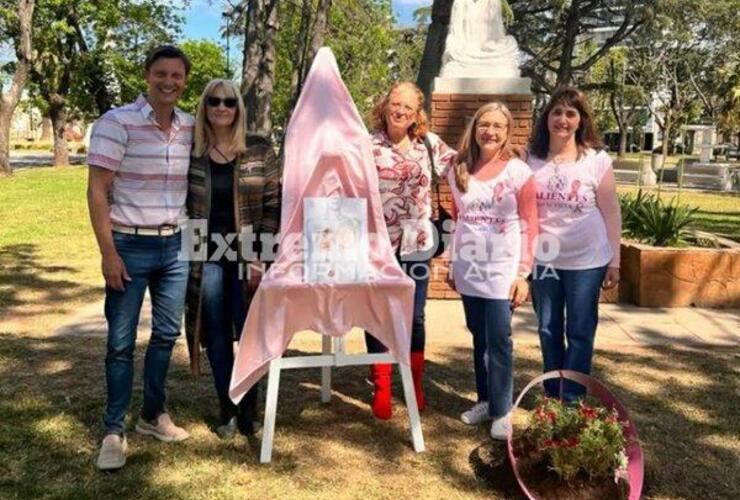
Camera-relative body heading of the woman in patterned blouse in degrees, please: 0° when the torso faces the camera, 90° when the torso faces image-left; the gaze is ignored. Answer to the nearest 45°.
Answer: approximately 0°

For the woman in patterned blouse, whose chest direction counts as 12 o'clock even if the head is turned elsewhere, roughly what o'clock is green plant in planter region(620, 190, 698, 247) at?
The green plant in planter is roughly at 7 o'clock from the woman in patterned blouse.

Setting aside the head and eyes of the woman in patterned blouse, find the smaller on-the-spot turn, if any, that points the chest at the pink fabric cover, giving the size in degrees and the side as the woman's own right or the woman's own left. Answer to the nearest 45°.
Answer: approximately 45° to the woman's own right

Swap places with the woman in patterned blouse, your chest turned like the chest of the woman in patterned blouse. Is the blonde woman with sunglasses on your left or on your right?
on your right

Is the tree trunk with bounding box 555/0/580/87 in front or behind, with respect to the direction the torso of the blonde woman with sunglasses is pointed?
behind

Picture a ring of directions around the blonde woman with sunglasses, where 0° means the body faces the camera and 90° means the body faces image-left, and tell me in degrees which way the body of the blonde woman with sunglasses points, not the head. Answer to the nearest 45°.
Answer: approximately 0°

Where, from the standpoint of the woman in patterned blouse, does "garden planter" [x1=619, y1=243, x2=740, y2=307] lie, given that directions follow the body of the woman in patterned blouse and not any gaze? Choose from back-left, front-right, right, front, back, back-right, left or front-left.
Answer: back-left

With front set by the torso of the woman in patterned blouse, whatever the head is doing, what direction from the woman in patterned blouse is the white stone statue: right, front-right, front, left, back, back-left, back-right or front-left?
back
